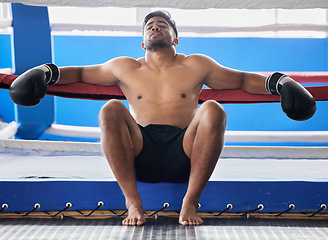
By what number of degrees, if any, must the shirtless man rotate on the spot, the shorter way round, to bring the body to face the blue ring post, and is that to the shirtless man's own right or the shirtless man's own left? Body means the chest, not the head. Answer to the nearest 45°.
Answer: approximately 135° to the shirtless man's own right

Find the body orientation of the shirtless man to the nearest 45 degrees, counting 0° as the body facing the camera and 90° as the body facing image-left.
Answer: approximately 0°
